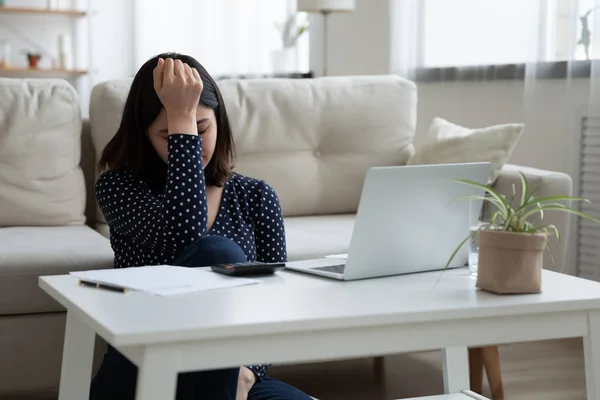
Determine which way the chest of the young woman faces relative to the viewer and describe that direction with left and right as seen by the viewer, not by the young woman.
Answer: facing the viewer and to the right of the viewer

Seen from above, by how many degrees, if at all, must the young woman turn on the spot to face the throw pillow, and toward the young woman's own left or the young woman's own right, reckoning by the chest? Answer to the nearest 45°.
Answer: approximately 90° to the young woman's own left

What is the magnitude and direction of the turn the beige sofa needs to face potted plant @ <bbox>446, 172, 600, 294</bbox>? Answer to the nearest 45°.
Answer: approximately 45° to its left

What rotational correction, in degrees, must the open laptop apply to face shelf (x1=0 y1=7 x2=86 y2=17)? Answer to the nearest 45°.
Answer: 0° — it already faces it

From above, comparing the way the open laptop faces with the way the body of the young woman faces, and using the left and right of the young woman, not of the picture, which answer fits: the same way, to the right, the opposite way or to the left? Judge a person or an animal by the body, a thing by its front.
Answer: the opposite way

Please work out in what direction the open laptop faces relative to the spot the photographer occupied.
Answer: facing away from the viewer and to the left of the viewer

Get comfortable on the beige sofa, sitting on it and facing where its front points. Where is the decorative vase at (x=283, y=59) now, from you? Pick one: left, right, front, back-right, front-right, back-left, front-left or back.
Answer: back

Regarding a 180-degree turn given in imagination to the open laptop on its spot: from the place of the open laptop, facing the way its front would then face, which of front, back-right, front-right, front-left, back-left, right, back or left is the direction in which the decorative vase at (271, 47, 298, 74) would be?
back-left

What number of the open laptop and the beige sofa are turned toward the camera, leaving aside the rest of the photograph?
1

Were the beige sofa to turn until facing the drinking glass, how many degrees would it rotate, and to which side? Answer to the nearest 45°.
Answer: approximately 45° to its left

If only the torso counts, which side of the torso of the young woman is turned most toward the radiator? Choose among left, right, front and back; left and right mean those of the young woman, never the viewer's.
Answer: left
